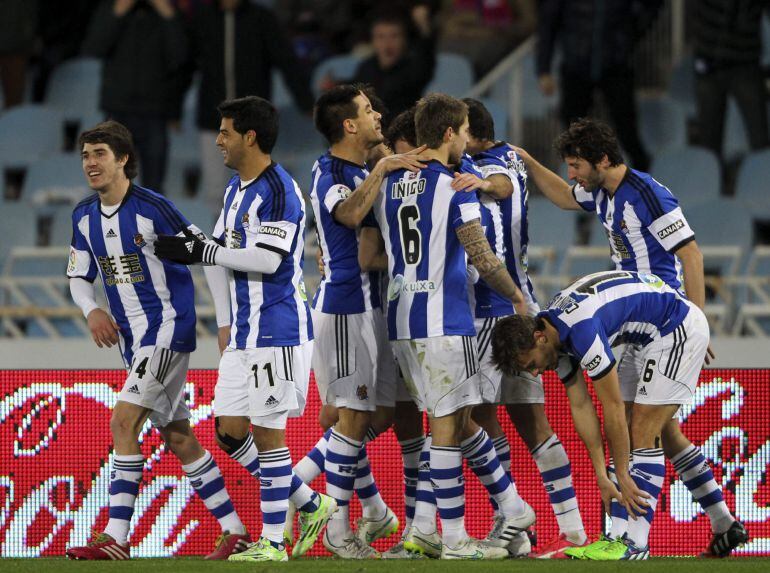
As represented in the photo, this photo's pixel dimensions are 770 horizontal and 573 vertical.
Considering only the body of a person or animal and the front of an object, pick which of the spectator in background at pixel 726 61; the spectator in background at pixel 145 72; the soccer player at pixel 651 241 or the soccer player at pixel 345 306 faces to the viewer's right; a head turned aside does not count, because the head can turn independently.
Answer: the soccer player at pixel 345 306

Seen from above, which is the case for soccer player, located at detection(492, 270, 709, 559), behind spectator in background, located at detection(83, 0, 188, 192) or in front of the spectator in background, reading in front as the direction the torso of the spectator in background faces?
in front

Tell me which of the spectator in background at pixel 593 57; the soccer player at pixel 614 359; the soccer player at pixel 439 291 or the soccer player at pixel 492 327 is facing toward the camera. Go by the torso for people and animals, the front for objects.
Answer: the spectator in background

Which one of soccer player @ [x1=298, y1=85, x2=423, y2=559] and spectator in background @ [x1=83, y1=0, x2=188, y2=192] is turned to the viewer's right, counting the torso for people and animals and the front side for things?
the soccer player

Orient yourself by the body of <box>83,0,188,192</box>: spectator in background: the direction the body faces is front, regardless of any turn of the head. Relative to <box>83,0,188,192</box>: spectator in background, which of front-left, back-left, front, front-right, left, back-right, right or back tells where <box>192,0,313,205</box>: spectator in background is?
left

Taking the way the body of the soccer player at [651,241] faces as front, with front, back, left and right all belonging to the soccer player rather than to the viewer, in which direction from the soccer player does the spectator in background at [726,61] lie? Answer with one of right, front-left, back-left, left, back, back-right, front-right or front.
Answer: back-right

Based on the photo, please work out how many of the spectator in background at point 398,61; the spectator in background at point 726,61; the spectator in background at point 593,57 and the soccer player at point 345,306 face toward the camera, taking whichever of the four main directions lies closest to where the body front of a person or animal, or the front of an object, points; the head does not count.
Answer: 3

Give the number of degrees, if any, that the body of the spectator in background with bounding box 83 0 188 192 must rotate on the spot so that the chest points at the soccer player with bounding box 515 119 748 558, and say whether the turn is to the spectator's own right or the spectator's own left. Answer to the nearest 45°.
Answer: approximately 45° to the spectator's own left

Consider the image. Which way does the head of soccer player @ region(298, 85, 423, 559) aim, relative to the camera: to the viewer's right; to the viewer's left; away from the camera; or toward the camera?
to the viewer's right

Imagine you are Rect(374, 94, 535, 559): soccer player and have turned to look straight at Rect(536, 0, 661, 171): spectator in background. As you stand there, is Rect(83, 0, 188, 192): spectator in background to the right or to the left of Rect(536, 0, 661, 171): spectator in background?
left

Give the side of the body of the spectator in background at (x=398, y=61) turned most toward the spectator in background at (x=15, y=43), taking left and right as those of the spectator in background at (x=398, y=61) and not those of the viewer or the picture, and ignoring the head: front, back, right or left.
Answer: right

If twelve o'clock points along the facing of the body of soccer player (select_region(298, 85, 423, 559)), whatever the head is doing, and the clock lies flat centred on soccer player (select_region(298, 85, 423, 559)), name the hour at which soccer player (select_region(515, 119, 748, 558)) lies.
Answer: soccer player (select_region(515, 119, 748, 558)) is roughly at 12 o'clock from soccer player (select_region(298, 85, 423, 559)).

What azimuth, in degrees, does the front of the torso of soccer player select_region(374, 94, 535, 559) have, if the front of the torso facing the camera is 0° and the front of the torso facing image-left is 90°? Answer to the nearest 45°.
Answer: approximately 225°

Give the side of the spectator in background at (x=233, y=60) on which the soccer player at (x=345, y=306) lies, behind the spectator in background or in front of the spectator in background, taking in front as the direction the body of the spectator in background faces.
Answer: in front

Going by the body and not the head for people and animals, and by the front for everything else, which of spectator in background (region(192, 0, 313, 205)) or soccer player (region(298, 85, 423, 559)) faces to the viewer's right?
the soccer player

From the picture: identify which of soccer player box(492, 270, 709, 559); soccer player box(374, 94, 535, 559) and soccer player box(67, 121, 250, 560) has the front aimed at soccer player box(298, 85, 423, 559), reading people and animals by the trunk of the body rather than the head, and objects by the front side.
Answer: soccer player box(492, 270, 709, 559)
